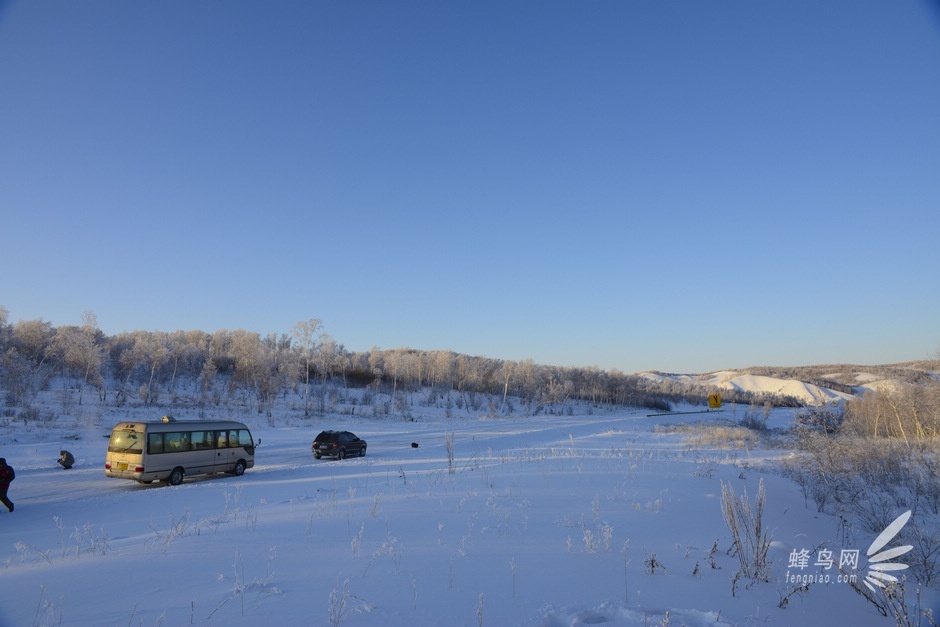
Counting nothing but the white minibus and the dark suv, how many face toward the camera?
0

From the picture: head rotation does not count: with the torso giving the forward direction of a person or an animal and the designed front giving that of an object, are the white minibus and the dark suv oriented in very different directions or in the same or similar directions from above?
same or similar directions
